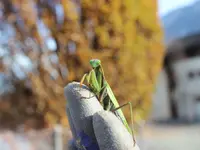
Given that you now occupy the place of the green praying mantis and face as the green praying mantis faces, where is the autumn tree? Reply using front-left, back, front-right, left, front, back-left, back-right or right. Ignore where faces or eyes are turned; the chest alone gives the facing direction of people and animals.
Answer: back-right

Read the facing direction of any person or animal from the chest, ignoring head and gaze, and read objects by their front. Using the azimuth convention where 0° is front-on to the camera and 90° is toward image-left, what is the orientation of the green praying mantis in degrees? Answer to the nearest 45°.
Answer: approximately 45°

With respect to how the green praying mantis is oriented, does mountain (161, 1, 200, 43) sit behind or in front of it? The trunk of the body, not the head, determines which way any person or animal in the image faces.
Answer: behind
